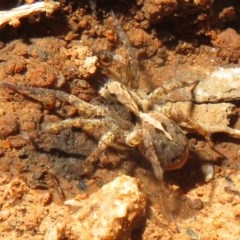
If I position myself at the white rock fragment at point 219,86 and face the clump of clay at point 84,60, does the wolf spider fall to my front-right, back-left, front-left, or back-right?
front-left

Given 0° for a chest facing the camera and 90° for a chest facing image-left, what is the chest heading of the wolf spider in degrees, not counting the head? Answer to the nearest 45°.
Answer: approximately 135°

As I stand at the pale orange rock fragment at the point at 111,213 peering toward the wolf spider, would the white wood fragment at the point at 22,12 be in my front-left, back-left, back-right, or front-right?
front-left

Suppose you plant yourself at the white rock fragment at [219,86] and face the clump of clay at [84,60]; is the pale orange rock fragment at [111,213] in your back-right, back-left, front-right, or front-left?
front-left

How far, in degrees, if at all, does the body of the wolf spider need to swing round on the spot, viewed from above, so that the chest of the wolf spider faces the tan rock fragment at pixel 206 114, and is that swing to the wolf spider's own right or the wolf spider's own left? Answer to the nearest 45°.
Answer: approximately 135° to the wolf spider's own right

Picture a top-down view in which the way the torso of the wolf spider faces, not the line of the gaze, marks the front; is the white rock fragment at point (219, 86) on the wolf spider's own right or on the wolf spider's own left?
on the wolf spider's own right

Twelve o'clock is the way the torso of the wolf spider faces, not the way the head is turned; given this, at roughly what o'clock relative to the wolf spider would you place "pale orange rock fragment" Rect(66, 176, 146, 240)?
The pale orange rock fragment is roughly at 8 o'clock from the wolf spider.
